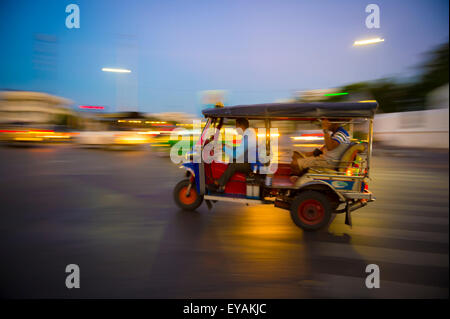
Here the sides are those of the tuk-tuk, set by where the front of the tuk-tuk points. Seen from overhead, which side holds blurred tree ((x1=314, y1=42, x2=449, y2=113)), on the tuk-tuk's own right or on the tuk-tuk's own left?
on the tuk-tuk's own right

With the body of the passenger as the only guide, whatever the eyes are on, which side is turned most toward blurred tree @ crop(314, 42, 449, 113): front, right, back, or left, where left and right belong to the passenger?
right

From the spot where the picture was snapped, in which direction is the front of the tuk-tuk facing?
facing to the left of the viewer

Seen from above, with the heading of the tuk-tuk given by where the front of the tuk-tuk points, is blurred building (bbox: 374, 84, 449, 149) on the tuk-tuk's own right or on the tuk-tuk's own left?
on the tuk-tuk's own right

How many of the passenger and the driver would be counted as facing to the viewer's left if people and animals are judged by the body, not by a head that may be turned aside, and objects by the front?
2

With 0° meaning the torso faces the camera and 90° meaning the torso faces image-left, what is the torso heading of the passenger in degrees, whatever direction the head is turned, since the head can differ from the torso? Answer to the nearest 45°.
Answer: approximately 90°

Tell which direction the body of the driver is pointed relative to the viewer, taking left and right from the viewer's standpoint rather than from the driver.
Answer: facing to the left of the viewer

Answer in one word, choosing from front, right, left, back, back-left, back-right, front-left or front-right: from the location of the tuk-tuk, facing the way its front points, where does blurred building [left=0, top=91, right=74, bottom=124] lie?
front-right

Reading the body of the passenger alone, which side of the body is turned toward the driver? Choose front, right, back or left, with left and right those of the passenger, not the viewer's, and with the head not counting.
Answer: front
